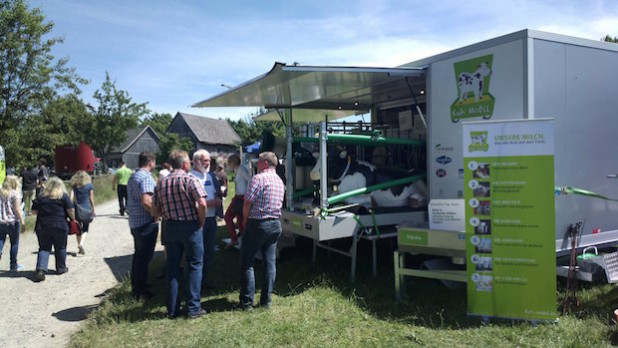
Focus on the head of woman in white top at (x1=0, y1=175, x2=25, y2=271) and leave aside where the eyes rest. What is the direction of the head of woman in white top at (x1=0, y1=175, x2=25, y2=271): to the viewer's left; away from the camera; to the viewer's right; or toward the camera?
away from the camera

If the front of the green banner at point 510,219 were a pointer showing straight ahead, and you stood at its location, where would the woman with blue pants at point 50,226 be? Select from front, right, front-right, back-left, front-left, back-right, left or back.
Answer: right

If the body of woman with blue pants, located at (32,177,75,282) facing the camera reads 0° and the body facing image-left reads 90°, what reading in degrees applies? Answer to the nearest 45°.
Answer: approximately 180°

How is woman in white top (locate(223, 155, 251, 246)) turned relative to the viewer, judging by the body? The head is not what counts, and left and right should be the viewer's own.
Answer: facing to the left of the viewer

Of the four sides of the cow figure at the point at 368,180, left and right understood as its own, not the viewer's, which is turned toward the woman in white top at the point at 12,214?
front

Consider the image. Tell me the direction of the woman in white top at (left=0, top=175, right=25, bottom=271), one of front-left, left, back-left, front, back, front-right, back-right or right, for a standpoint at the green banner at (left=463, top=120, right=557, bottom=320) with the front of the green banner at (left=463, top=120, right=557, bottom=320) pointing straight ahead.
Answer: right

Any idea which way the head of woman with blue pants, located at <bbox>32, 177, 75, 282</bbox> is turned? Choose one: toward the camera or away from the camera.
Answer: away from the camera

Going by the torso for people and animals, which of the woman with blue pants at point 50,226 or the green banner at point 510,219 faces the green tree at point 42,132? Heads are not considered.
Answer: the woman with blue pants
